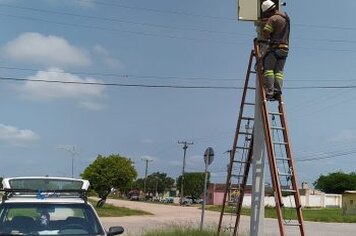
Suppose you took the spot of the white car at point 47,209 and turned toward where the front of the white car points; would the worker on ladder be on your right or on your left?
on your left

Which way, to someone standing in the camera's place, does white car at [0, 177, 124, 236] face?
facing the viewer

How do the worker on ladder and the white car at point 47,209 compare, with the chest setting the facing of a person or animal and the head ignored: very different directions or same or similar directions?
very different directions

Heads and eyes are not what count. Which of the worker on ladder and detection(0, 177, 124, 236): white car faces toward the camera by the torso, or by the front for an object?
the white car

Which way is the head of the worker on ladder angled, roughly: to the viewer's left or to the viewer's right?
to the viewer's left

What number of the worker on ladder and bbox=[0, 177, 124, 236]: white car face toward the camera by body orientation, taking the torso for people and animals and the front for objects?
1

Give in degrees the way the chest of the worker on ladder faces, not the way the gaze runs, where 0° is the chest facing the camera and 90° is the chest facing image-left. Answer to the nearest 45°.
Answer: approximately 135°

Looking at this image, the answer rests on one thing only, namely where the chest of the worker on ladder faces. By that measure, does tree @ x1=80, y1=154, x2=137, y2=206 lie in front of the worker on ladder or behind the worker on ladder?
in front

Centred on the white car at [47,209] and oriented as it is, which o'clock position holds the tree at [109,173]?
The tree is roughly at 6 o'clock from the white car.

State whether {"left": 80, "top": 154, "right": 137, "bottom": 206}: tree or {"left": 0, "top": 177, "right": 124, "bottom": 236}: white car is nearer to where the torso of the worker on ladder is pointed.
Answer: the tree

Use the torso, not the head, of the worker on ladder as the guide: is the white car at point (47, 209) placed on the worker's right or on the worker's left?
on the worker's left
